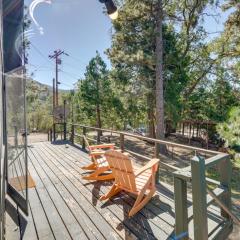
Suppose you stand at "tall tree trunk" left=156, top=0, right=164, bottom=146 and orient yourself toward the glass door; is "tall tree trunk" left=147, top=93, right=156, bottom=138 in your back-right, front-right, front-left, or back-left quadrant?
back-right

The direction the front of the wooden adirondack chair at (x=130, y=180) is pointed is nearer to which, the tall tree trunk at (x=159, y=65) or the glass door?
the tall tree trunk
